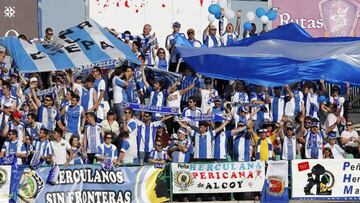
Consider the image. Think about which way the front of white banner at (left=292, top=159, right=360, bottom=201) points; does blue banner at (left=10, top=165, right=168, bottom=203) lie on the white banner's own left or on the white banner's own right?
on the white banner's own right

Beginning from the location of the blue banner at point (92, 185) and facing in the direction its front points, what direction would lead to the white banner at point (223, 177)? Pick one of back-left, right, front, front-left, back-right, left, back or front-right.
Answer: left

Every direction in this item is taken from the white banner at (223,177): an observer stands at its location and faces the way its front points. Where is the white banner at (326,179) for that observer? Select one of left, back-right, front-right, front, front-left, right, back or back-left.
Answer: left

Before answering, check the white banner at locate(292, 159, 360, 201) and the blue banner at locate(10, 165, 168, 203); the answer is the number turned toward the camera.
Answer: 2

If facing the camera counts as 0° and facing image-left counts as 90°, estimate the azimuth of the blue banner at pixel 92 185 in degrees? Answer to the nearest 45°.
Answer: approximately 0°

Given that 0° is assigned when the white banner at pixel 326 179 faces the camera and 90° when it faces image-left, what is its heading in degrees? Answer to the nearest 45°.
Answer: approximately 0°
